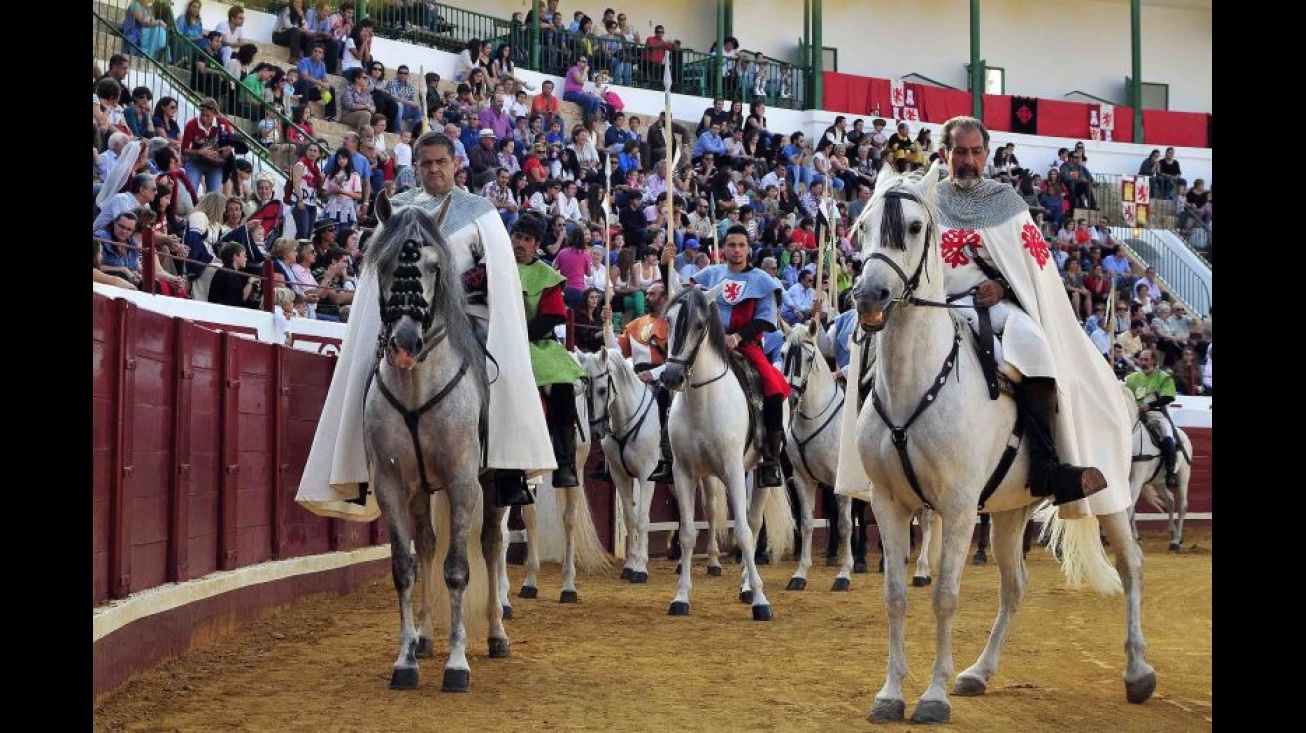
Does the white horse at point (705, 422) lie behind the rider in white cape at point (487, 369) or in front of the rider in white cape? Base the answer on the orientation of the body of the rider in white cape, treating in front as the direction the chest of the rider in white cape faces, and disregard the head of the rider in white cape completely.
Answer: behind

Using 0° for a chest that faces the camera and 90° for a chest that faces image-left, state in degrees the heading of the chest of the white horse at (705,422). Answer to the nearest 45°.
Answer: approximately 45°

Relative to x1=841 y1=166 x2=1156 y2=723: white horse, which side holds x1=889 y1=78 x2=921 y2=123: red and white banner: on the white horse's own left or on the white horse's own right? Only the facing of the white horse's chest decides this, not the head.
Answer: on the white horse's own right

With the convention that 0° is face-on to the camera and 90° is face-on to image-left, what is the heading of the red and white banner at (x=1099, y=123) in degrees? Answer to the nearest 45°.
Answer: approximately 0°

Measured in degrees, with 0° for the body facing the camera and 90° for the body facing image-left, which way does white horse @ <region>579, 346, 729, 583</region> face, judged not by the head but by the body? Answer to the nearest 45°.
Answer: approximately 45°

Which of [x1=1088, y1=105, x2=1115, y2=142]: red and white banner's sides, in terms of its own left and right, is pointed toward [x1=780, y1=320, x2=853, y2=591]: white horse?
front

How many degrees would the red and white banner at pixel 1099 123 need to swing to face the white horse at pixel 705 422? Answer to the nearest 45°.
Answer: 0° — it already faces it

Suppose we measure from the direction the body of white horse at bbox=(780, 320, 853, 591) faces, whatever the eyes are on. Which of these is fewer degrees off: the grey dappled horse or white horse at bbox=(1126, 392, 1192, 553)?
the grey dappled horse

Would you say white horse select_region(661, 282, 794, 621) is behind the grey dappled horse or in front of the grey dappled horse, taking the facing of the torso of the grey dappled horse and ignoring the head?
behind

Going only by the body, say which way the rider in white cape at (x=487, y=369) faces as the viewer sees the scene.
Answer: toward the camera

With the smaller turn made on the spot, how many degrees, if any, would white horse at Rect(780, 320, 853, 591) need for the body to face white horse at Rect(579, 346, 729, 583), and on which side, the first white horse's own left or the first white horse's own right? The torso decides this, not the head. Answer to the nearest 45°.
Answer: approximately 45° to the first white horse's own right

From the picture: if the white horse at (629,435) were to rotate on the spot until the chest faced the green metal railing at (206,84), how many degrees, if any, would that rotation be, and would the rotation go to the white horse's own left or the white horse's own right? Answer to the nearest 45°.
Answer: approximately 90° to the white horse's own right

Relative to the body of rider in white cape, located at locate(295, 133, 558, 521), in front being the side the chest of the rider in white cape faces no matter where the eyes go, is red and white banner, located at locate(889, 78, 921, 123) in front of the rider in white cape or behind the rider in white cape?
behind

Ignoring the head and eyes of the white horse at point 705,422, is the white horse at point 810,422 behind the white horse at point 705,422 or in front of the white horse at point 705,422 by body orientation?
behind

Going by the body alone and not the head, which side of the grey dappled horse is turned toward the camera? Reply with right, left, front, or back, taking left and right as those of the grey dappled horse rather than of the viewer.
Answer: front
